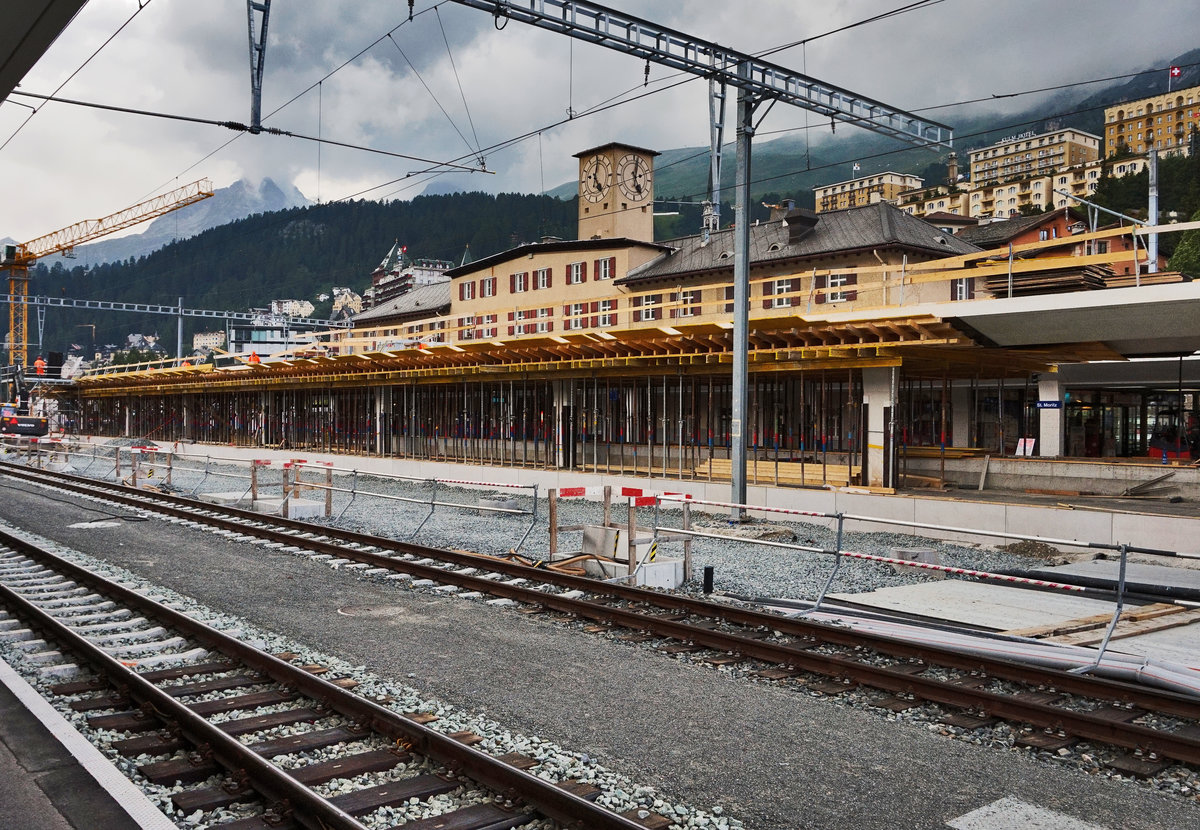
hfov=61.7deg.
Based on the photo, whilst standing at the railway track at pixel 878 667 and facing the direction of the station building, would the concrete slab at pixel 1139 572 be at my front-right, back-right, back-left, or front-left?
front-right

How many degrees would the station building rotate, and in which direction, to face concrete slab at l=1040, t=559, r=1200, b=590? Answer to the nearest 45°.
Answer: approximately 45° to its left

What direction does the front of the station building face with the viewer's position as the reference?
facing the viewer and to the left of the viewer

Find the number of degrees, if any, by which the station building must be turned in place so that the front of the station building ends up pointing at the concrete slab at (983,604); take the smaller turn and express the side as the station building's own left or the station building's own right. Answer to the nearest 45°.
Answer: approximately 45° to the station building's own left

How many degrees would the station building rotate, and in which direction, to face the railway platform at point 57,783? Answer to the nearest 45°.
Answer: approximately 45° to its left

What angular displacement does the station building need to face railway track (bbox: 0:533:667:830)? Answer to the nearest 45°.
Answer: approximately 45° to its left
